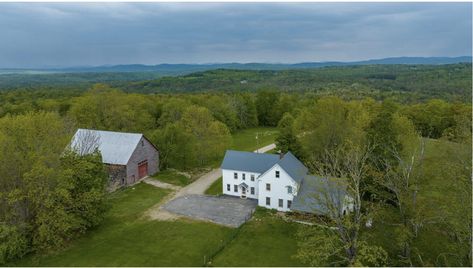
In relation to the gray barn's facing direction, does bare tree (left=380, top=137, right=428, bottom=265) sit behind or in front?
in front

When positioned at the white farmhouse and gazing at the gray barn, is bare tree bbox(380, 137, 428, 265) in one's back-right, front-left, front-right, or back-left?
back-left

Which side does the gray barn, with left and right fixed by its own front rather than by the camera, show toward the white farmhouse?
front

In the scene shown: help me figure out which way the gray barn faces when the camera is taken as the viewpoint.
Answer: facing the viewer and to the right of the viewer

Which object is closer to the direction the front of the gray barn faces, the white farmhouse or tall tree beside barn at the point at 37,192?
the white farmhouse

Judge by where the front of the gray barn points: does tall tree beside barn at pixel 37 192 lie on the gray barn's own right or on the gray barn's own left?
on the gray barn's own right

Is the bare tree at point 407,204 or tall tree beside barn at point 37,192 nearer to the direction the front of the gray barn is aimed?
the bare tree
